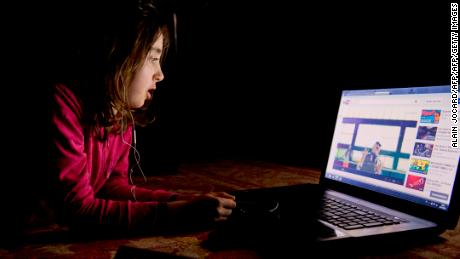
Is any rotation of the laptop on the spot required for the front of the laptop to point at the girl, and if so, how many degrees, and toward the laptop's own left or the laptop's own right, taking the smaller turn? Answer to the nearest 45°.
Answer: approximately 45° to the laptop's own right

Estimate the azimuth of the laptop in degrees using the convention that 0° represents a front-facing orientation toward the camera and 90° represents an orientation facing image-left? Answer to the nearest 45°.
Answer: approximately 45°
